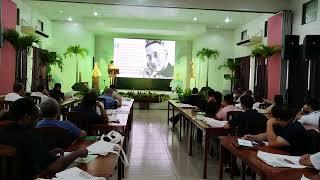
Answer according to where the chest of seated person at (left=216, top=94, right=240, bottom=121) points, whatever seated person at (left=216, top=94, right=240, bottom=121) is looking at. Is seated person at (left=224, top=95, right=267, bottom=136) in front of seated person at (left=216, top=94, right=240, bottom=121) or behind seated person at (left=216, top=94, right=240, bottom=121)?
behind

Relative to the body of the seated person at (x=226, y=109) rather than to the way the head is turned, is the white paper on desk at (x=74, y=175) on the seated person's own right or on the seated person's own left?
on the seated person's own left

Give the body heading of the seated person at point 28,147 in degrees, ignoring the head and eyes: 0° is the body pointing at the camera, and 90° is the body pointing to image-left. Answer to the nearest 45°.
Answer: approximately 225°

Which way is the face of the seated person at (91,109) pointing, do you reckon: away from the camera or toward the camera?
away from the camera

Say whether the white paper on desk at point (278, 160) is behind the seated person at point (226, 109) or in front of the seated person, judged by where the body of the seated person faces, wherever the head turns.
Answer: behind

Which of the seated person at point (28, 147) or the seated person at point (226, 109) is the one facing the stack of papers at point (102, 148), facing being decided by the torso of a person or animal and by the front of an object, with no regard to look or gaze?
the seated person at point (28, 147)

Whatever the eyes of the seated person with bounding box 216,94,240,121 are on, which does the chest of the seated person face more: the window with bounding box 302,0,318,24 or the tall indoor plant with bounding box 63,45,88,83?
the tall indoor plant

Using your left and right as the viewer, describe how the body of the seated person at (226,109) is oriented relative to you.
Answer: facing away from the viewer and to the left of the viewer

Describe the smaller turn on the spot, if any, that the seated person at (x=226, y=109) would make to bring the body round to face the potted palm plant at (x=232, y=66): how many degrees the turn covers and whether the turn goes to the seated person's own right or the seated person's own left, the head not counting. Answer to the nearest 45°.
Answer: approximately 45° to the seated person's own right

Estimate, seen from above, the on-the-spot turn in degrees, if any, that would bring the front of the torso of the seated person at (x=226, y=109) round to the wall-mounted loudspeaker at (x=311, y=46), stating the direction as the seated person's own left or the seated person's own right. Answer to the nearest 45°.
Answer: approximately 90° to the seated person's own right

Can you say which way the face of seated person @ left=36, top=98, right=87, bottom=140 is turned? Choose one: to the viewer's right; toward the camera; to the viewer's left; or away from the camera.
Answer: away from the camera
